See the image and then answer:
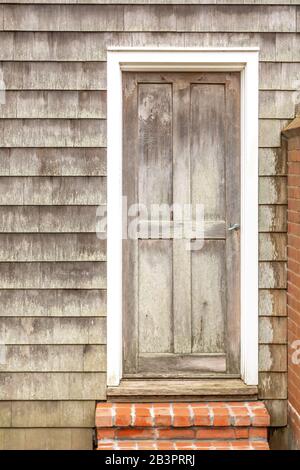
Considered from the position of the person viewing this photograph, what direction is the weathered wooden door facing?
facing the viewer
